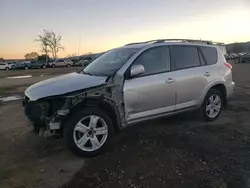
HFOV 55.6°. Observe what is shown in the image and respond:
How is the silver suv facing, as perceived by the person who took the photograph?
facing the viewer and to the left of the viewer
